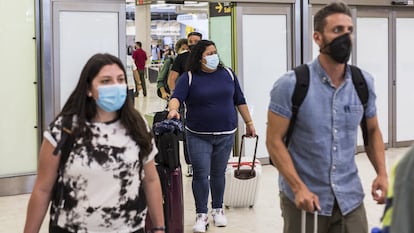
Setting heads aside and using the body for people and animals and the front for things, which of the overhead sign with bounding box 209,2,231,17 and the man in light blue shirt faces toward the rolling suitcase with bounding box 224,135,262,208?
the overhead sign

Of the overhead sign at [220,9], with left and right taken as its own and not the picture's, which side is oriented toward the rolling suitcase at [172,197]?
front

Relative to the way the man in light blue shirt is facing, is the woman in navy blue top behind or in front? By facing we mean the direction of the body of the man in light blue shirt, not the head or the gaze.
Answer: behind

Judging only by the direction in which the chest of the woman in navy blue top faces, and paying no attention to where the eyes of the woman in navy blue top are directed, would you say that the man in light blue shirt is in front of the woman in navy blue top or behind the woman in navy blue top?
in front

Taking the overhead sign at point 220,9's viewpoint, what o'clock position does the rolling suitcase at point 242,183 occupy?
The rolling suitcase is roughly at 12 o'clock from the overhead sign.

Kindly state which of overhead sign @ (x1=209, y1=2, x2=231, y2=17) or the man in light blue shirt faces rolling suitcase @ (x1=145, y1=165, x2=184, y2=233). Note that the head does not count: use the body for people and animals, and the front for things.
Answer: the overhead sign

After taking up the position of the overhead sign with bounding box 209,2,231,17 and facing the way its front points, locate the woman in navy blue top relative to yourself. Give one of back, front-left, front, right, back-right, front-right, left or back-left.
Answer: front

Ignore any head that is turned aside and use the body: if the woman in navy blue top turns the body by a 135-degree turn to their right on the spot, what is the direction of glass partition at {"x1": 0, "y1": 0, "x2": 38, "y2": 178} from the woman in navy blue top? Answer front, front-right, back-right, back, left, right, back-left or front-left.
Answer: front

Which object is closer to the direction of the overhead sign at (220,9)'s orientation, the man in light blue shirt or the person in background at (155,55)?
the man in light blue shirt

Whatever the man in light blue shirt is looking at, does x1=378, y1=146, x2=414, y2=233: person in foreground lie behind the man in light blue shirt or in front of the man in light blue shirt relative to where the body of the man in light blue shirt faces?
in front

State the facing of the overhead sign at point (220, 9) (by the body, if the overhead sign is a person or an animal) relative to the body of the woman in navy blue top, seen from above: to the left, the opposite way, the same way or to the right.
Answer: the same way

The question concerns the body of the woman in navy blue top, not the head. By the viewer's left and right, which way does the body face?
facing the viewer

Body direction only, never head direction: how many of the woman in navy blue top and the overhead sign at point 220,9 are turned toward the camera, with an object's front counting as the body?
2

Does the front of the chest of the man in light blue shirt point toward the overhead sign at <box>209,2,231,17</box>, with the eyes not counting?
no

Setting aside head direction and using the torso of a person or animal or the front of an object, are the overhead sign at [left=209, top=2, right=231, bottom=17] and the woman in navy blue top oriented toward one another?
no

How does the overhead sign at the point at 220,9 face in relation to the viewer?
toward the camera
